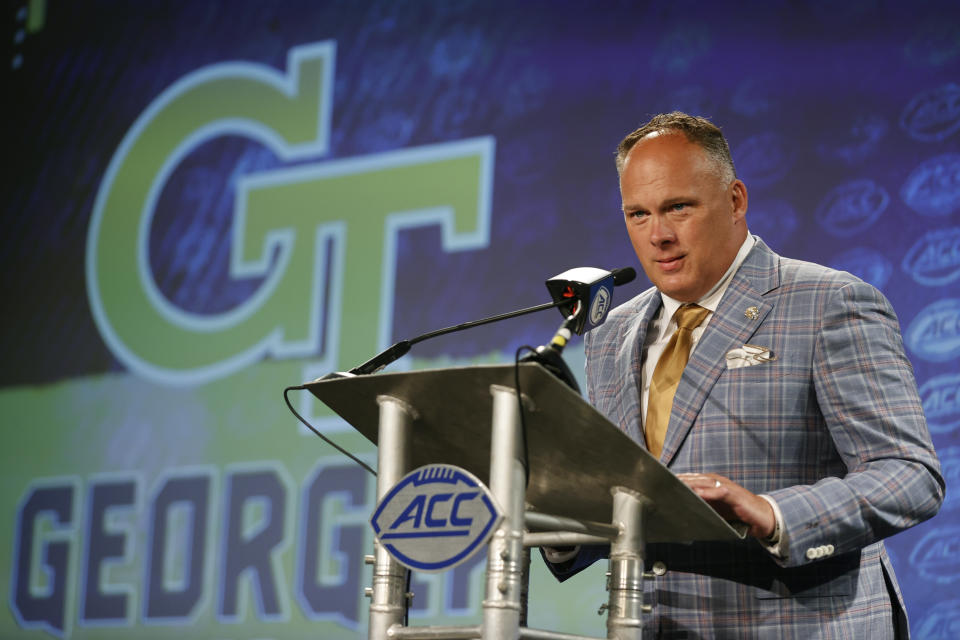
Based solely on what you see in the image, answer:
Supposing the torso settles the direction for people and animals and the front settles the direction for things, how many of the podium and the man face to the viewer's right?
0

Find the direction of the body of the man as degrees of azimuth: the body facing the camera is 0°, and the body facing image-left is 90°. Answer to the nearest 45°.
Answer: approximately 45°

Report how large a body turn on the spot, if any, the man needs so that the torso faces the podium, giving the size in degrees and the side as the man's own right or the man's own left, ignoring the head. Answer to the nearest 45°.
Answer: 0° — they already face it

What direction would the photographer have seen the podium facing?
facing the viewer and to the left of the viewer

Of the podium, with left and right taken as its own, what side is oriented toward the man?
back

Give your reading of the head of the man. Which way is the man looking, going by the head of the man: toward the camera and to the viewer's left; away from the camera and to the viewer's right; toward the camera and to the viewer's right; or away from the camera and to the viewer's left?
toward the camera and to the viewer's left
